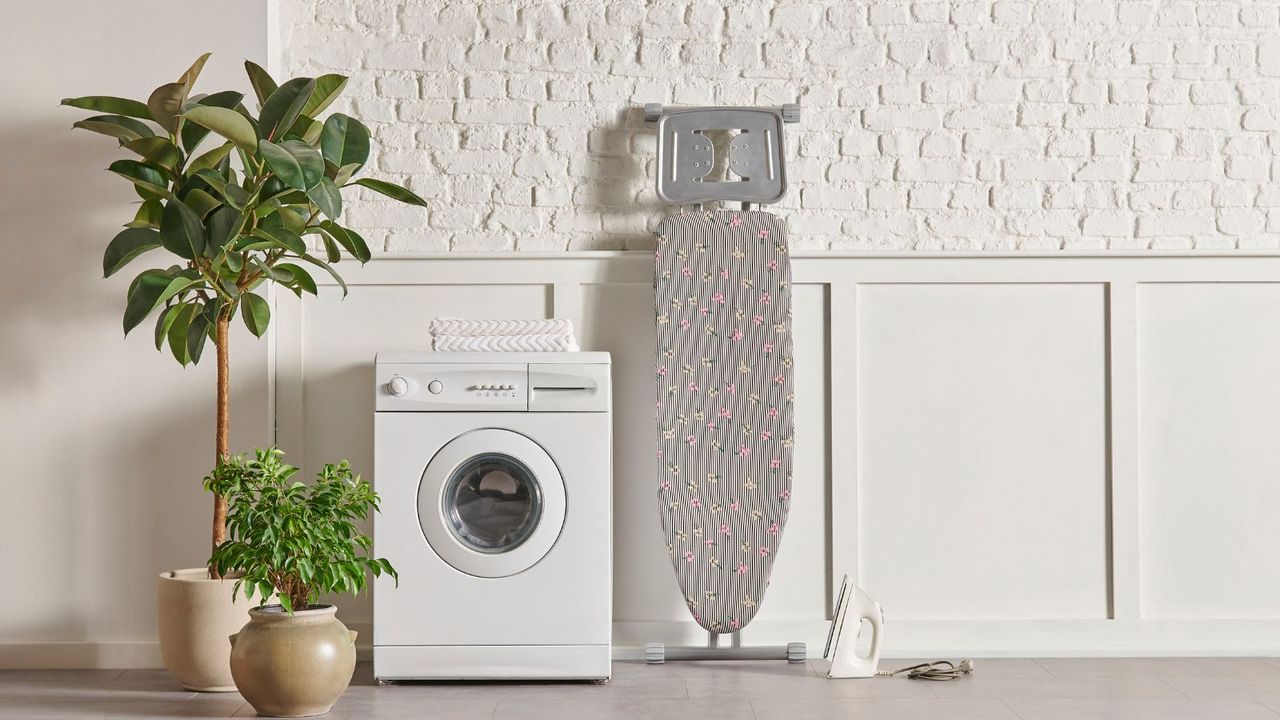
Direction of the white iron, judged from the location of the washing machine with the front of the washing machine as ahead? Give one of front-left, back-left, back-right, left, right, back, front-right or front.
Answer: left

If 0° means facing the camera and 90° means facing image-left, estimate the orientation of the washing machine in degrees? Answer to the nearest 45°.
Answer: approximately 0°

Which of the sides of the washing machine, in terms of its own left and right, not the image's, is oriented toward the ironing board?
left
